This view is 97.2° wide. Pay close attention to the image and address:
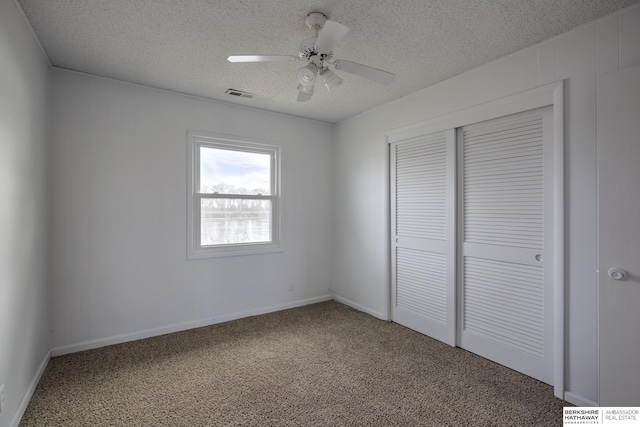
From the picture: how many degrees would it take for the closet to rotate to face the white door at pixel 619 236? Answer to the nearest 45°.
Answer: approximately 90° to its left

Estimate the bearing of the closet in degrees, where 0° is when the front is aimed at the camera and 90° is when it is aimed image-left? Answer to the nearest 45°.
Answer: approximately 45°
